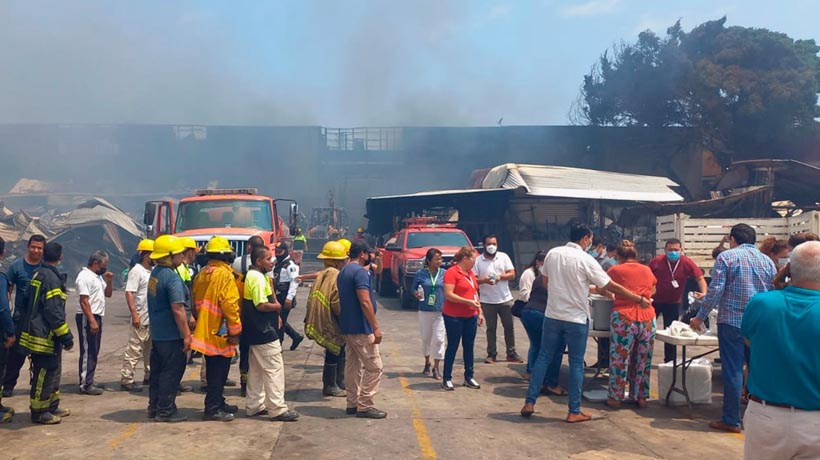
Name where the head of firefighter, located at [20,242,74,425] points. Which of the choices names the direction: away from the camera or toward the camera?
away from the camera

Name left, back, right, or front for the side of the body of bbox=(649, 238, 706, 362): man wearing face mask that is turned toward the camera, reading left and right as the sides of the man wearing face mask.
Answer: front

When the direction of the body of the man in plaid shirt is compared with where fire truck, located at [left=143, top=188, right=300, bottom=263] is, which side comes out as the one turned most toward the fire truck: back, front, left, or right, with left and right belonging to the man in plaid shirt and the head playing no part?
front

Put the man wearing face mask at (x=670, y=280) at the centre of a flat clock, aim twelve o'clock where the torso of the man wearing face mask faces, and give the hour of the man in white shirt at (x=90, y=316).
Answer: The man in white shirt is roughly at 2 o'clock from the man wearing face mask.

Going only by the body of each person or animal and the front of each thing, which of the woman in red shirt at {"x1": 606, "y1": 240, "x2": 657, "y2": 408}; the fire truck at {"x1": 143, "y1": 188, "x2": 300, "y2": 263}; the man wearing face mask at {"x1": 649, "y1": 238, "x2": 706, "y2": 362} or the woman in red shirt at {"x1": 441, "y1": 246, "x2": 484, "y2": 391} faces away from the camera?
the woman in red shirt at {"x1": 606, "y1": 240, "x2": 657, "y2": 408}

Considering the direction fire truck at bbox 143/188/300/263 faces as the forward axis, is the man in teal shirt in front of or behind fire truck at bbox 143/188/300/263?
in front

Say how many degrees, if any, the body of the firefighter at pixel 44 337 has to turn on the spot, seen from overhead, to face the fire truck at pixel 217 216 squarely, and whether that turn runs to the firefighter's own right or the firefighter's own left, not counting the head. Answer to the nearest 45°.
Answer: approximately 45° to the firefighter's own left

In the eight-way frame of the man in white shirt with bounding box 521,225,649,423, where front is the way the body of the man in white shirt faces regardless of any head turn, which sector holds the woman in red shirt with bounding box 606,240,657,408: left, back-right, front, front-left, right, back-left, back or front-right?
front

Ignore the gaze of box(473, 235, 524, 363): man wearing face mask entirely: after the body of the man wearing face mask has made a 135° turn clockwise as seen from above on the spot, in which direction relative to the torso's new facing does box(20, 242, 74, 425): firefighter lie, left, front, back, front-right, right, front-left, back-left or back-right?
left

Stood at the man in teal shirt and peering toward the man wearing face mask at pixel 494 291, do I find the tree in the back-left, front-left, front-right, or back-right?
front-right

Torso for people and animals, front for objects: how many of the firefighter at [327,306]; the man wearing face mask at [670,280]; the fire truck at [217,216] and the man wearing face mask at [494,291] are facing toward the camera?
3

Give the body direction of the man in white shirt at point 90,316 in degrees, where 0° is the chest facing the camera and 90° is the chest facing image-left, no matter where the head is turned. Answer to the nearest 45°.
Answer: approximately 270°

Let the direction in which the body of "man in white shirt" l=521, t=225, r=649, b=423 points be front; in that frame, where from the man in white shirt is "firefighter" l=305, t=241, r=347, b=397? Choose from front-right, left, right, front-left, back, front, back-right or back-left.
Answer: back-left

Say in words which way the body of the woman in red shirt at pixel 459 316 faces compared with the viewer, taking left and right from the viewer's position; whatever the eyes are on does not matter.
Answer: facing the viewer and to the right of the viewer

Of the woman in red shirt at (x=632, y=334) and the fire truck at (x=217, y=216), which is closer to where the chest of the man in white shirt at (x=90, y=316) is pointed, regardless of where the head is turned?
the woman in red shirt

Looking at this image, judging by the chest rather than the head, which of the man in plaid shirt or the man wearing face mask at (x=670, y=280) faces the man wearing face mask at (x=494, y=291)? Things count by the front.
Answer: the man in plaid shirt
